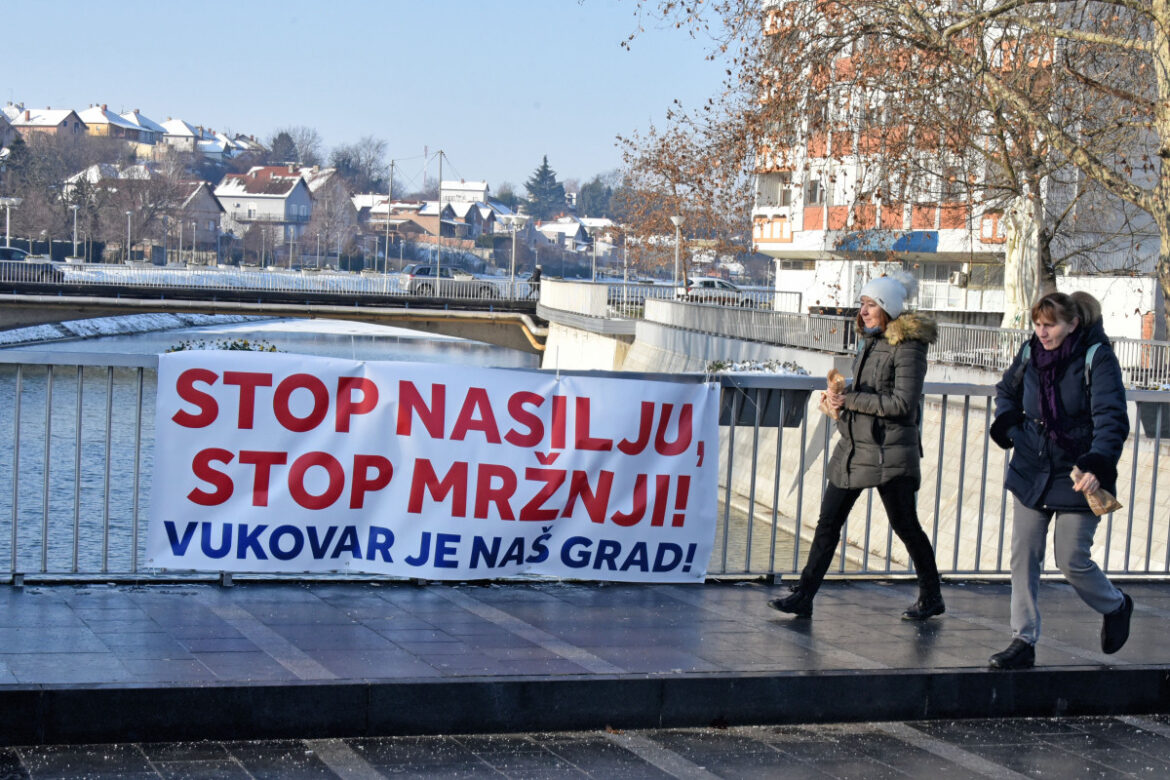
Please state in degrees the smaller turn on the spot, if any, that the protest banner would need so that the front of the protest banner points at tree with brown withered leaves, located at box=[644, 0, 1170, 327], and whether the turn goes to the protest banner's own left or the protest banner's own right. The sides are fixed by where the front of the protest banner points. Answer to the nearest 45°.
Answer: approximately 135° to the protest banner's own left

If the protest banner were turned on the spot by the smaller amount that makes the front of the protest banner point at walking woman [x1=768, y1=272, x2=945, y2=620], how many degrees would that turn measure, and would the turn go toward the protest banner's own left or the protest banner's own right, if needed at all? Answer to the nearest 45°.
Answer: approximately 90° to the protest banner's own left

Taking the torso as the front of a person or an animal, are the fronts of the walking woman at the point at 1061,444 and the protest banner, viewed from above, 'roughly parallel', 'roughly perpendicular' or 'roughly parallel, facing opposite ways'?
roughly perpendicular

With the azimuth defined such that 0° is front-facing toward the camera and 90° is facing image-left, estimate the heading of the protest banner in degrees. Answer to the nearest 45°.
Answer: approximately 0°

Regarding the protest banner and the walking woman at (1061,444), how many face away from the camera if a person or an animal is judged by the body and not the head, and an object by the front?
0

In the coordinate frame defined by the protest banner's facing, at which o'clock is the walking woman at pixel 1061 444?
The walking woman is roughly at 10 o'clock from the protest banner.
